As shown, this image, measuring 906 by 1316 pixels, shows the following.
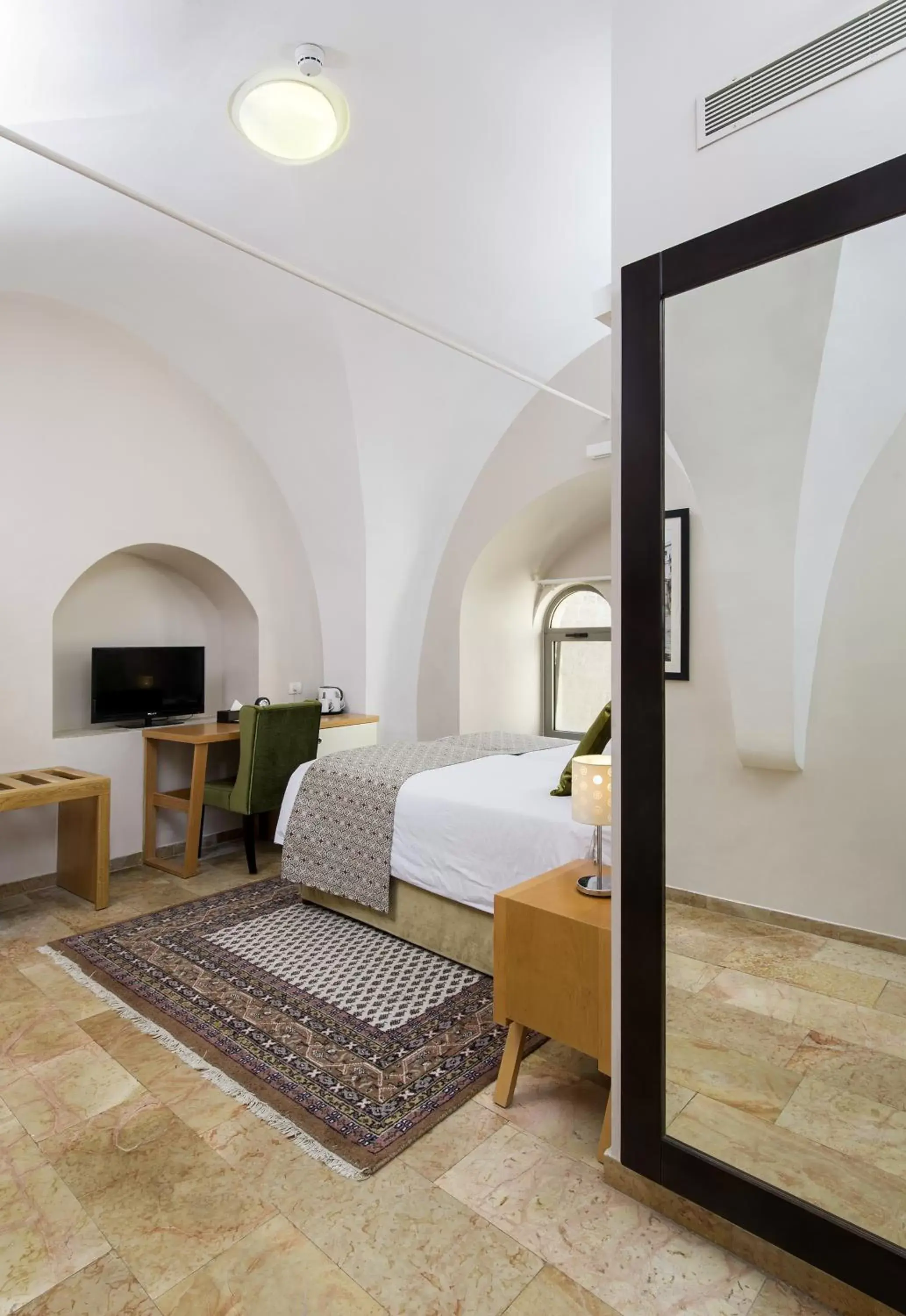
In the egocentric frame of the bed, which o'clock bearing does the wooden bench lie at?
The wooden bench is roughly at 11 o'clock from the bed.

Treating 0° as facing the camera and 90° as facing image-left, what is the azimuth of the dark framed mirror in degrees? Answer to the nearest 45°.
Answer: approximately 45°

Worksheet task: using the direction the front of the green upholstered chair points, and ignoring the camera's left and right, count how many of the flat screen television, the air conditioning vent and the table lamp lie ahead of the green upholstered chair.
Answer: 1

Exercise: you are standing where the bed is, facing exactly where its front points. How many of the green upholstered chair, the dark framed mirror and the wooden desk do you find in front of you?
2

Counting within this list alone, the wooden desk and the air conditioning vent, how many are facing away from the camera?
0

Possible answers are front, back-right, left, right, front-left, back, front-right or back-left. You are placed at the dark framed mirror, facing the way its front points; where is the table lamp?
right

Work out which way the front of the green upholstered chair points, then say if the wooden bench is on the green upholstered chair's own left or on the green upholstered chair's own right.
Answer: on the green upholstered chair's own left

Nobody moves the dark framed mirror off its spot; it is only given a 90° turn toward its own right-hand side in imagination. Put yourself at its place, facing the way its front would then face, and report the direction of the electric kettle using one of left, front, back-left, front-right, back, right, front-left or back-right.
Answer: front

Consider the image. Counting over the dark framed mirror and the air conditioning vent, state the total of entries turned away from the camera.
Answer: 0

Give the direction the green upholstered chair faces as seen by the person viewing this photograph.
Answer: facing away from the viewer and to the left of the viewer

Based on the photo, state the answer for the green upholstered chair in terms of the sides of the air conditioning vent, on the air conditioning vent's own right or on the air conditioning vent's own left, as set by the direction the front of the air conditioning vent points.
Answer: on the air conditioning vent's own right

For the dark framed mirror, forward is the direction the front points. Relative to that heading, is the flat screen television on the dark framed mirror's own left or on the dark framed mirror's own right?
on the dark framed mirror's own right
